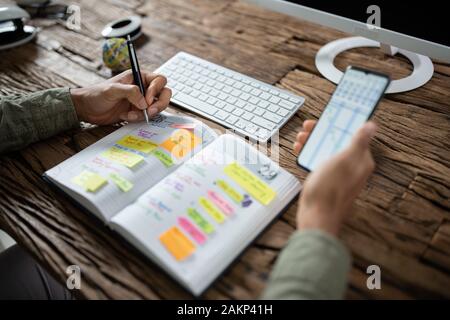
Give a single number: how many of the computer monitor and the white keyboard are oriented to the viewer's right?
0

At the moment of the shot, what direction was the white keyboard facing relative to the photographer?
facing the viewer and to the left of the viewer

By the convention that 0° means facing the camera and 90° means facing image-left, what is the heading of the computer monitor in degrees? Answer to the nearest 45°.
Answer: approximately 45°

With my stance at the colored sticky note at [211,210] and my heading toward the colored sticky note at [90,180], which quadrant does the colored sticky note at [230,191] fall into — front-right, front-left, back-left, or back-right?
back-right
